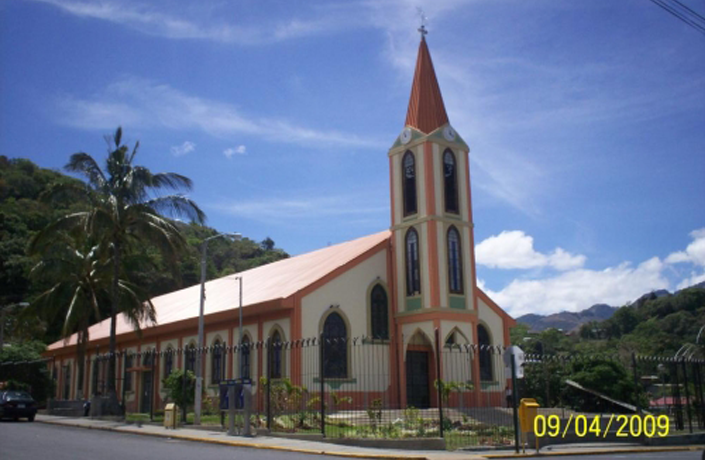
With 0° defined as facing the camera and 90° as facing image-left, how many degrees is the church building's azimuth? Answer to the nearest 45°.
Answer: approximately 315°

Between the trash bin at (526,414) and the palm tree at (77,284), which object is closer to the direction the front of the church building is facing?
the trash bin

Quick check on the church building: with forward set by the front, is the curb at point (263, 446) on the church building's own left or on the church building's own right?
on the church building's own right

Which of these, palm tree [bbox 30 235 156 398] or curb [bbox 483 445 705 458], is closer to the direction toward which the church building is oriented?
the curb

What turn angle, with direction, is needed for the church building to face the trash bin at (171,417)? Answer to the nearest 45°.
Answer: approximately 90° to its right

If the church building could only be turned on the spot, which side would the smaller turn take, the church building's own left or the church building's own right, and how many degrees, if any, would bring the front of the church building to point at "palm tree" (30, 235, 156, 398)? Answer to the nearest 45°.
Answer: approximately 135° to the church building's own right

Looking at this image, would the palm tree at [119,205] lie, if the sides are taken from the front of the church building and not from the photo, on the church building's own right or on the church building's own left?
on the church building's own right
